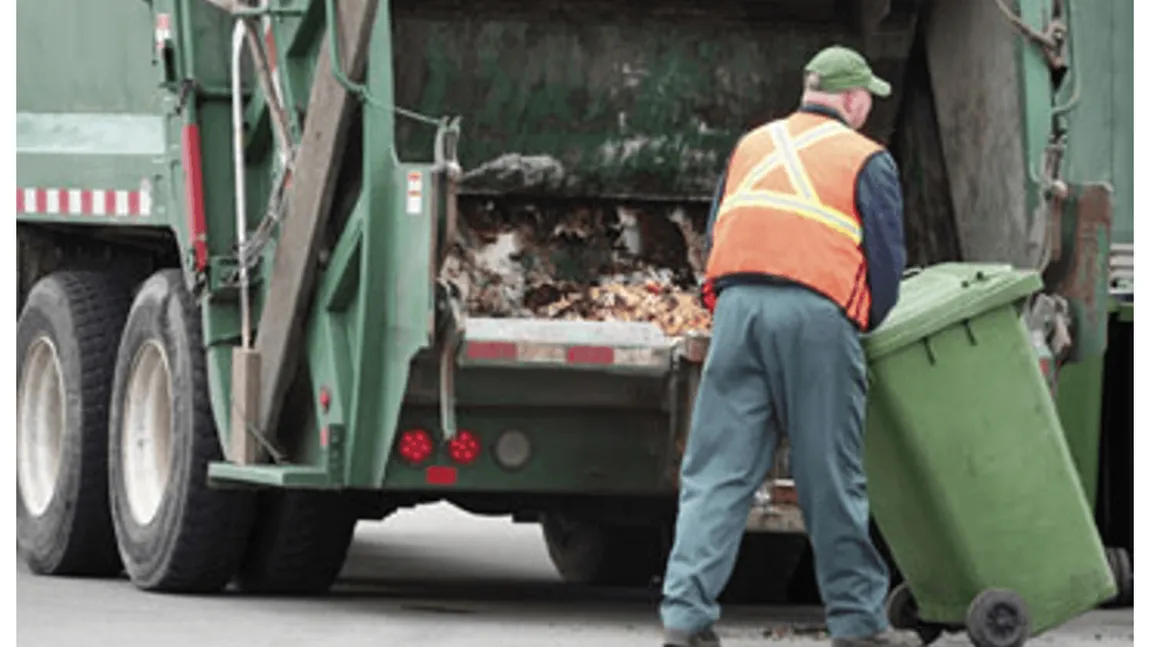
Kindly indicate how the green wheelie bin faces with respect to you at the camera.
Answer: facing away from the viewer and to the right of the viewer

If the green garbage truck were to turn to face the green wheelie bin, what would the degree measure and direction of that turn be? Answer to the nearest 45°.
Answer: approximately 180°

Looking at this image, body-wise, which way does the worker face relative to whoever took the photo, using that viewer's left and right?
facing away from the viewer and to the right of the viewer

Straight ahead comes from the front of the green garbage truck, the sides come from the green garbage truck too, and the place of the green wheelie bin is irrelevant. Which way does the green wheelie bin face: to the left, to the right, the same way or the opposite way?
to the right

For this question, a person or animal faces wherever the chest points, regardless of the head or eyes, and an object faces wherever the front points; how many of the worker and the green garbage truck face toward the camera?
0

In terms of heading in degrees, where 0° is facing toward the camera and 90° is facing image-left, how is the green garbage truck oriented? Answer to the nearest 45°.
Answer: approximately 135°

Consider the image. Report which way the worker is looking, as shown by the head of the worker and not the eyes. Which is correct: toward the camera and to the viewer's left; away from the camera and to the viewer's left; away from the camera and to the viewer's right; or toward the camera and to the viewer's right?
away from the camera and to the viewer's right
